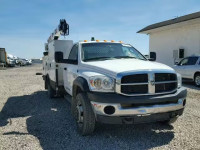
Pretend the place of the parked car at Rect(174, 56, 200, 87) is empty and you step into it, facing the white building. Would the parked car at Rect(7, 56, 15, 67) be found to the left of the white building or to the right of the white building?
left

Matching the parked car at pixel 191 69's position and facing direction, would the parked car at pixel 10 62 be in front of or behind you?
in front

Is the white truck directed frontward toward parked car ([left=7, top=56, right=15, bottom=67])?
no

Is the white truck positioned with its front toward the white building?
no
